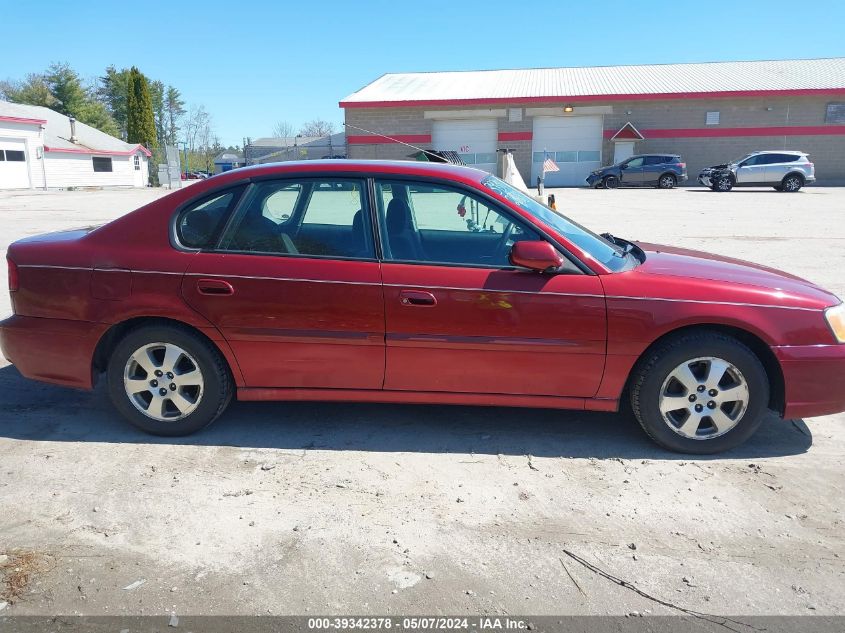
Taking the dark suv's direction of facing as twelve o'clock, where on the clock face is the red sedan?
The red sedan is roughly at 9 o'clock from the dark suv.

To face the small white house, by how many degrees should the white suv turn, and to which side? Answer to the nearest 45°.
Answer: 0° — it already faces it

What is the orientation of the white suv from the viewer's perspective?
to the viewer's left

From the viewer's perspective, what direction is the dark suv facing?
to the viewer's left

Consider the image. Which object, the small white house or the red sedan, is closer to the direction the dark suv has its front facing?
the small white house

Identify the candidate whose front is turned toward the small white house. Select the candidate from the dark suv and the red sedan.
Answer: the dark suv

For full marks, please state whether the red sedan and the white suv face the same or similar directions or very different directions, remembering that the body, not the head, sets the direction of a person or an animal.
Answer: very different directions

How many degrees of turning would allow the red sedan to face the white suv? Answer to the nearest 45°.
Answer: approximately 45° to its left

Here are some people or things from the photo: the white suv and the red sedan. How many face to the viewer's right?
1

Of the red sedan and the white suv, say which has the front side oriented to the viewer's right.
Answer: the red sedan

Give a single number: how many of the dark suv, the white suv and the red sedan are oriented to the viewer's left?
2

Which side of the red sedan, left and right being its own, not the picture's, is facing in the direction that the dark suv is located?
left

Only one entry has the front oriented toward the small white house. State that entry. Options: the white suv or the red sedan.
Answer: the white suv

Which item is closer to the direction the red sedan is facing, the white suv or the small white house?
the white suv

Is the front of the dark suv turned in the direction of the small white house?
yes

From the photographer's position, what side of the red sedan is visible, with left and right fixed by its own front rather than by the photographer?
right
